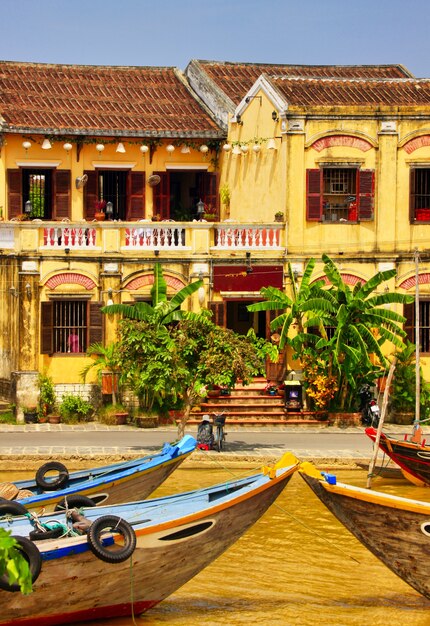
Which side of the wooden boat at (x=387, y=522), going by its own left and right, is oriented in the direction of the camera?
left

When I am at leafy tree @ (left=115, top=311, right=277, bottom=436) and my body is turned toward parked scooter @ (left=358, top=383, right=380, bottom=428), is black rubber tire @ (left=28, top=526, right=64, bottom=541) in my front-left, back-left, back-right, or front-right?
back-right

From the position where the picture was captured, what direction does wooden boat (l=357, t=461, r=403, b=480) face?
facing to the left of the viewer

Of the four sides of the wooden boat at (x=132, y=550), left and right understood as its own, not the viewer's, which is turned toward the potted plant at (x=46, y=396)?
left

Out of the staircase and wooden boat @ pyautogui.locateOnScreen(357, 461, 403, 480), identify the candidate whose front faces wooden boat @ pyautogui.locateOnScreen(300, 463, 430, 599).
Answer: the staircase

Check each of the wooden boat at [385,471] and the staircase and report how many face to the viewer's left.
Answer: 1

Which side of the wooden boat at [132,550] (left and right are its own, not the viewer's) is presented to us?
right

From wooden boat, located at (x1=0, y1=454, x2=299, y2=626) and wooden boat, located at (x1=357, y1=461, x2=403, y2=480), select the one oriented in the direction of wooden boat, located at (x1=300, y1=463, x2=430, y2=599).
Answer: wooden boat, located at (x1=0, y1=454, x2=299, y2=626)

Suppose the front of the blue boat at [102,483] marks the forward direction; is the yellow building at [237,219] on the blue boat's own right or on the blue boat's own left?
on the blue boat's own left

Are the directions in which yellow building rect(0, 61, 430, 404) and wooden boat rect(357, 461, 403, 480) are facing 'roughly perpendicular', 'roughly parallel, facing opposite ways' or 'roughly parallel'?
roughly perpendicular

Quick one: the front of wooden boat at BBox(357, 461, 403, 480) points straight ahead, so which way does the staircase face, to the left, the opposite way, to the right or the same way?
to the left

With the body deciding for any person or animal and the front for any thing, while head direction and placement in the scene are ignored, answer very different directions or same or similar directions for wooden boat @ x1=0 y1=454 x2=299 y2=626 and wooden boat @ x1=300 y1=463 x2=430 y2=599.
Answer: very different directions
